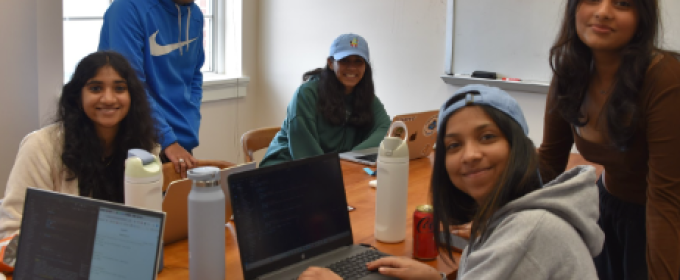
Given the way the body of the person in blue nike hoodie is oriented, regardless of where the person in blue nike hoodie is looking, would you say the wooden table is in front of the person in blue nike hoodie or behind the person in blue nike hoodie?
in front

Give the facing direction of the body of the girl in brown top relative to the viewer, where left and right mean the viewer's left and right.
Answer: facing the viewer and to the left of the viewer

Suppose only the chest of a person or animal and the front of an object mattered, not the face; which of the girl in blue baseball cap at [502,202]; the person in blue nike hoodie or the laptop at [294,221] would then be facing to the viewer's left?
the girl in blue baseball cap

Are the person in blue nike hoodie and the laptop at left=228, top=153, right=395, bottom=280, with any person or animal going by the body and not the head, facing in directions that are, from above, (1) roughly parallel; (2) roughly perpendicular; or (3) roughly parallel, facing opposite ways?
roughly parallel

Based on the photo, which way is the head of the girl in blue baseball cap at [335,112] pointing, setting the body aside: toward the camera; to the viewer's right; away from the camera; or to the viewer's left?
toward the camera

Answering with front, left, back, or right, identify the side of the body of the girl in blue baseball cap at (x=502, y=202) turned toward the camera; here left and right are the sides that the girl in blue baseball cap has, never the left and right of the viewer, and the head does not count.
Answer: left

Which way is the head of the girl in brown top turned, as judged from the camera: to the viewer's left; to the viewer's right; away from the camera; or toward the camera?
toward the camera

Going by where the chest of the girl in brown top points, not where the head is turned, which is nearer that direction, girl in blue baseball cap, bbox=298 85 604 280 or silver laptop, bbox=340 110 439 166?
the girl in blue baseball cap

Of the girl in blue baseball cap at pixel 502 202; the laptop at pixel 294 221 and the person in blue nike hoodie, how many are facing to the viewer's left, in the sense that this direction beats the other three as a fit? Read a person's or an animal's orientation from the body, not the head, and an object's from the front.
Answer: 1

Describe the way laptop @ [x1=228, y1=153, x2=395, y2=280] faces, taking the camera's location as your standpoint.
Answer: facing the viewer and to the right of the viewer

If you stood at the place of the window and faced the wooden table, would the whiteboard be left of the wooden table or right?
left

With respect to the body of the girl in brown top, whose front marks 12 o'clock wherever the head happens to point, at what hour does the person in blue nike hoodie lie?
The person in blue nike hoodie is roughly at 2 o'clock from the girl in brown top.

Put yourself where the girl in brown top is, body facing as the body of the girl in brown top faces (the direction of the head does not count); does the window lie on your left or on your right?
on your right

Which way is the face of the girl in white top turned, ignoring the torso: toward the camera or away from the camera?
toward the camera
